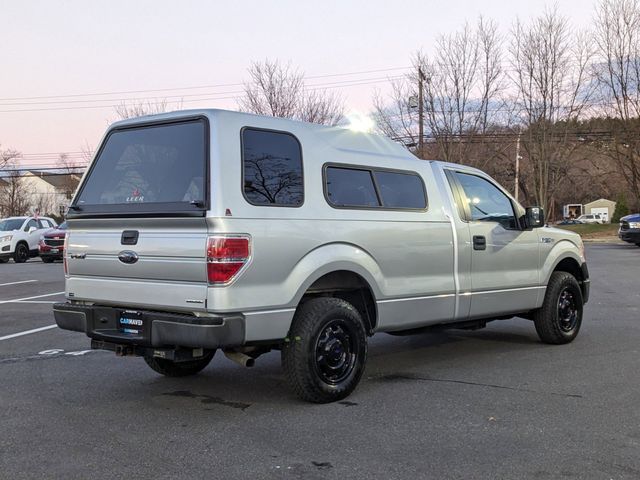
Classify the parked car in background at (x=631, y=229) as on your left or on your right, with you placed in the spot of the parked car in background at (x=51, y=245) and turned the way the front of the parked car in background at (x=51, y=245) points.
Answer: on your left

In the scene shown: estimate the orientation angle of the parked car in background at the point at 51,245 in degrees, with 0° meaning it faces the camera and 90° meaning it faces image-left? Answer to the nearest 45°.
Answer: approximately 45°

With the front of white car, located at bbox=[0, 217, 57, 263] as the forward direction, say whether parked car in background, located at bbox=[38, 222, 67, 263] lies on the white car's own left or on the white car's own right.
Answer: on the white car's own left

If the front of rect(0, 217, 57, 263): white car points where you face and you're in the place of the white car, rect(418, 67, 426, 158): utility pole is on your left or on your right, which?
on your left

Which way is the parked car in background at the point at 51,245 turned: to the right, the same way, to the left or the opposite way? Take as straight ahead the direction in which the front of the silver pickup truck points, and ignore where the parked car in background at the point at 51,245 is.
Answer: the opposite way

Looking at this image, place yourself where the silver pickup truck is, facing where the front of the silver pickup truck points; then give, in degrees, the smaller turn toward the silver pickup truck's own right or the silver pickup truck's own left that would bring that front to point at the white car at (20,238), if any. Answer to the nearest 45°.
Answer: approximately 90° to the silver pickup truck's own left

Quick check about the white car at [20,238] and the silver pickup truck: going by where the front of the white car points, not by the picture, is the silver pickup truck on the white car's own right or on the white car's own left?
on the white car's own left

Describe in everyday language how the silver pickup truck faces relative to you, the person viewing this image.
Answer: facing away from the viewer and to the right of the viewer

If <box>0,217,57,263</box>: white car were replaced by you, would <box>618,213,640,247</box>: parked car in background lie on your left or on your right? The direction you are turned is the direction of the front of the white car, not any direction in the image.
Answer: on your left

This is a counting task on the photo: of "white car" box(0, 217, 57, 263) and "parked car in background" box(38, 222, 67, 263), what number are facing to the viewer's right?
0

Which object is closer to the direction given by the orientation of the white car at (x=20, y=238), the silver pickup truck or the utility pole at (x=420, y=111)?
the silver pickup truck

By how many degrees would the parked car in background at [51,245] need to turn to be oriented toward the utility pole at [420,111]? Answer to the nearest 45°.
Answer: approximately 135° to its left

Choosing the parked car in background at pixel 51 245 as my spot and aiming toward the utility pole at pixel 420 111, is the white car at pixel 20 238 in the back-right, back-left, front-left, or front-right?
back-left
